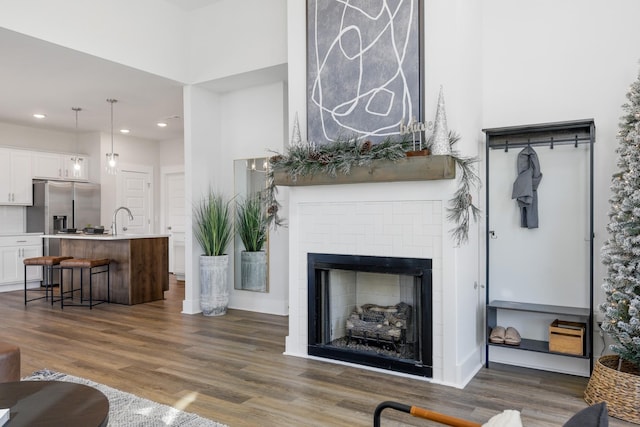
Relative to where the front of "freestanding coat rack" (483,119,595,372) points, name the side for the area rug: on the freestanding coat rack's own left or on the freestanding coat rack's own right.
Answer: on the freestanding coat rack's own right

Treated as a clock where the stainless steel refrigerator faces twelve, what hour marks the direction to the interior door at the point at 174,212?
The interior door is roughly at 10 o'clock from the stainless steel refrigerator.

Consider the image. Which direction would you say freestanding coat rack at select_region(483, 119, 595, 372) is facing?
toward the camera

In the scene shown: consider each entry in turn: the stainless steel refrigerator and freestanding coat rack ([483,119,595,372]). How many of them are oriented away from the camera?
0

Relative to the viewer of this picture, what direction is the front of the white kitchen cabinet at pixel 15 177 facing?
facing the viewer and to the right of the viewer

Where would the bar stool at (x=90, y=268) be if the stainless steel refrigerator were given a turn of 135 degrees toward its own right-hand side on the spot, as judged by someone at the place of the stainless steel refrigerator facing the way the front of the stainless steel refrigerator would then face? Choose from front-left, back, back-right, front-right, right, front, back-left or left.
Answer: left

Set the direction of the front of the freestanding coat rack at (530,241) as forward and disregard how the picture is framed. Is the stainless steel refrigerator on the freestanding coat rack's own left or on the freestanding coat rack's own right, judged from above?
on the freestanding coat rack's own right

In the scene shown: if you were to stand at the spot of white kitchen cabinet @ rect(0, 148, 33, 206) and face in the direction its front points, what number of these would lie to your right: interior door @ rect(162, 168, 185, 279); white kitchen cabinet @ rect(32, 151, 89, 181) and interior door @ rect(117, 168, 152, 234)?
0

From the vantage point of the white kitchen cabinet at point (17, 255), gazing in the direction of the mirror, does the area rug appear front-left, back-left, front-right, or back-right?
front-right

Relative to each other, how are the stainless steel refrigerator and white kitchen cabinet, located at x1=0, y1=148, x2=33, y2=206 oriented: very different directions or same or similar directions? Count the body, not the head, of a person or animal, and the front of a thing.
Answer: same or similar directions

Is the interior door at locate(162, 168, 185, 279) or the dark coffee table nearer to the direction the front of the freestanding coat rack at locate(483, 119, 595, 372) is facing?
the dark coffee table

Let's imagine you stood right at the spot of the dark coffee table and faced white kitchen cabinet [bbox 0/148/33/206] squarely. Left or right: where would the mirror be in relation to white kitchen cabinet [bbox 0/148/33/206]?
right

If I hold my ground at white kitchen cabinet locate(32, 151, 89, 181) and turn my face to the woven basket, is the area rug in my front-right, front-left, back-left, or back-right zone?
front-right

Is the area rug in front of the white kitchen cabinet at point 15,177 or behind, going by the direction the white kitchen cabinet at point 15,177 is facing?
in front

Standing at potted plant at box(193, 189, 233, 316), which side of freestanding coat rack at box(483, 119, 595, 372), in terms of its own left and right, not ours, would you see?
right

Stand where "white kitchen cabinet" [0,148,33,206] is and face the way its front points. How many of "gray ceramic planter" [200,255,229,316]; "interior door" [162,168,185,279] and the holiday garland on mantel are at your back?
0

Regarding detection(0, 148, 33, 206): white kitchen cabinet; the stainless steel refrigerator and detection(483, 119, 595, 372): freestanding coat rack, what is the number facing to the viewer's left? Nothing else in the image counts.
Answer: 0

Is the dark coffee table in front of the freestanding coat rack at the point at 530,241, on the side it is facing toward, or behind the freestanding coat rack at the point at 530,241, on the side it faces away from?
in front
